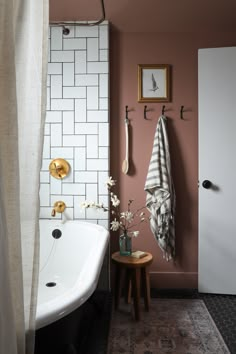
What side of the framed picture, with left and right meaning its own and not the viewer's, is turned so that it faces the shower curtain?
front

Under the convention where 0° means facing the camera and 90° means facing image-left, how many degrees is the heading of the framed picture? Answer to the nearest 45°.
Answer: approximately 0°
